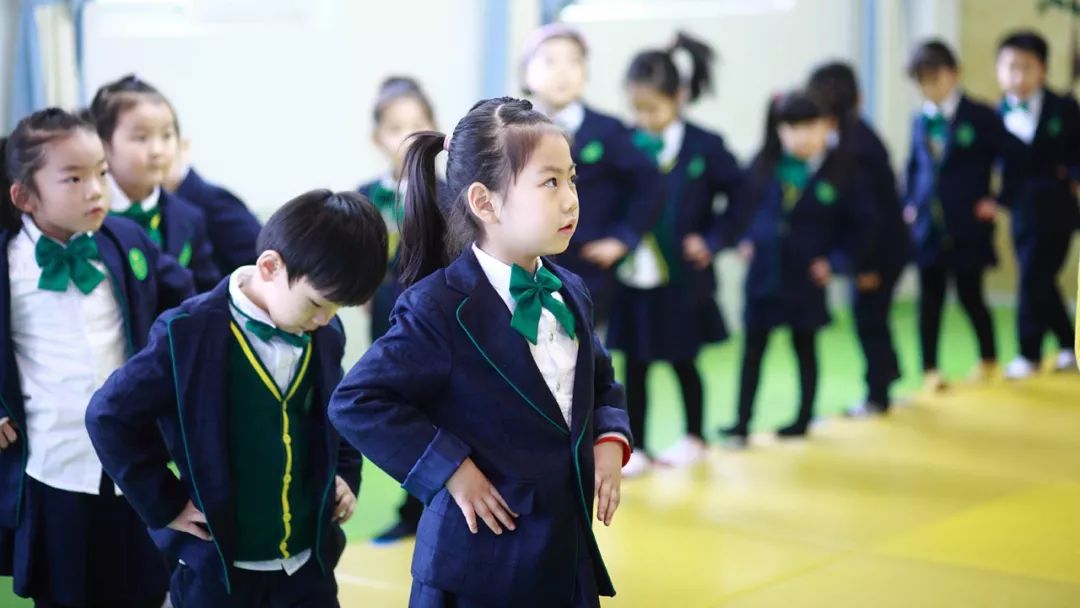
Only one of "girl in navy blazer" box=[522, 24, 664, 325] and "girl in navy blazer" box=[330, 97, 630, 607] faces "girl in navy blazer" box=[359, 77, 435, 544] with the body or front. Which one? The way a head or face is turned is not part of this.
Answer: "girl in navy blazer" box=[522, 24, 664, 325]

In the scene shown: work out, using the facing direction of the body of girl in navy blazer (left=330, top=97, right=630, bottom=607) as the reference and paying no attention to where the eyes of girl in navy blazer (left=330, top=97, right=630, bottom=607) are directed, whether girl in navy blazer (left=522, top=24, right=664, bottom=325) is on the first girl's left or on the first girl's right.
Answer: on the first girl's left

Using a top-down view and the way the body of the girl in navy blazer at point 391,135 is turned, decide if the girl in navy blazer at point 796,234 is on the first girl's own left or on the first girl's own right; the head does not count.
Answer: on the first girl's own left

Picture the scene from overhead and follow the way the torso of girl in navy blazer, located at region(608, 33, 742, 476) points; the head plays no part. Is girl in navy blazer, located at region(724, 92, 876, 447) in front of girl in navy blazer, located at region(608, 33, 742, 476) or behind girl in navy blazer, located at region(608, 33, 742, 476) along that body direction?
behind

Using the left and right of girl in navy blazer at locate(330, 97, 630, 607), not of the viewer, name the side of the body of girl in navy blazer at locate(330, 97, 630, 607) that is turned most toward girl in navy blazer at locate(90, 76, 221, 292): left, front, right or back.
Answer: back
